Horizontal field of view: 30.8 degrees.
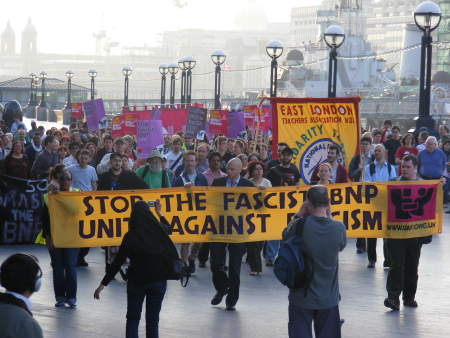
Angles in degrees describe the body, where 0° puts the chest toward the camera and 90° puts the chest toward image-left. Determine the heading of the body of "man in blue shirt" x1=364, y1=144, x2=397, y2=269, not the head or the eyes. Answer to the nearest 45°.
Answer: approximately 0°

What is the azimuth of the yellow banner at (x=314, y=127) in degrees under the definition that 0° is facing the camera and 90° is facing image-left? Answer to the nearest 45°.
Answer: approximately 0°

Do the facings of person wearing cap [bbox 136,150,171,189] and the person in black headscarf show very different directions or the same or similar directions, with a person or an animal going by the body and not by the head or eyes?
very different directions

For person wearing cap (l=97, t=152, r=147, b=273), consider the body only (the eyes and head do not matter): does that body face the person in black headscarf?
yes

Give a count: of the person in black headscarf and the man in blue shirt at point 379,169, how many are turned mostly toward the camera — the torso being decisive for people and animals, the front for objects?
1

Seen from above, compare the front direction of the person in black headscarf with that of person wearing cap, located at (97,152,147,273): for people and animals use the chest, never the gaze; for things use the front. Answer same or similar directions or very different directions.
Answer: very different directions

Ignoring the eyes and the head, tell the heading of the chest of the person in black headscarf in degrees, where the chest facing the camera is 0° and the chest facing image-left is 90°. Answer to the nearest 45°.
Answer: approximately 180°

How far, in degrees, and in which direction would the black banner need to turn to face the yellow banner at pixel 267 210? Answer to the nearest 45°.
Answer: approximately 45° to its left
